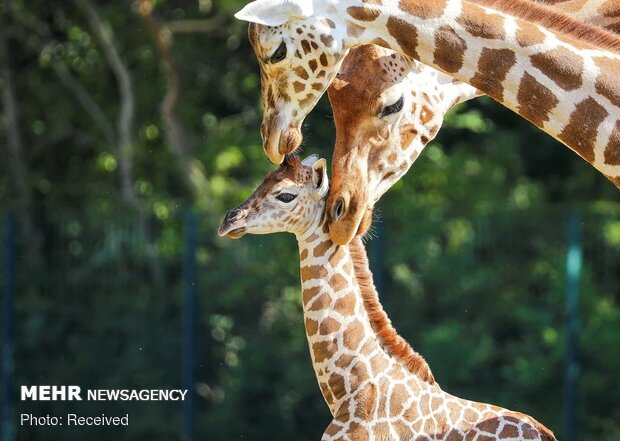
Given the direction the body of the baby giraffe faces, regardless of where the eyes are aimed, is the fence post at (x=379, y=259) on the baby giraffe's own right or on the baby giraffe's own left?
on the baby giraffe's own right

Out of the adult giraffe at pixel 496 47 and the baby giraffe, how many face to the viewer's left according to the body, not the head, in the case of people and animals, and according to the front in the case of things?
2

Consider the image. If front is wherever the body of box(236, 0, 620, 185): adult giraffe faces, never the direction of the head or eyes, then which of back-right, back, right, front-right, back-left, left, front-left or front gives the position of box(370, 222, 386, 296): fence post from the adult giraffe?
right

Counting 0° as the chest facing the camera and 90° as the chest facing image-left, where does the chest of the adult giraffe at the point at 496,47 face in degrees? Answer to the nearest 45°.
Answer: approximately 90°

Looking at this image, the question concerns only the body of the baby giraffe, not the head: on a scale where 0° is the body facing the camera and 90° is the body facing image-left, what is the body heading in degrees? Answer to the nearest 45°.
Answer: approximately 90°

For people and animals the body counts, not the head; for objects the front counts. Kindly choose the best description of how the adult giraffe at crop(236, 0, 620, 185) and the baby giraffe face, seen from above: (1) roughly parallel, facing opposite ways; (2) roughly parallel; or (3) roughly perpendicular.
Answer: roughly parallel
